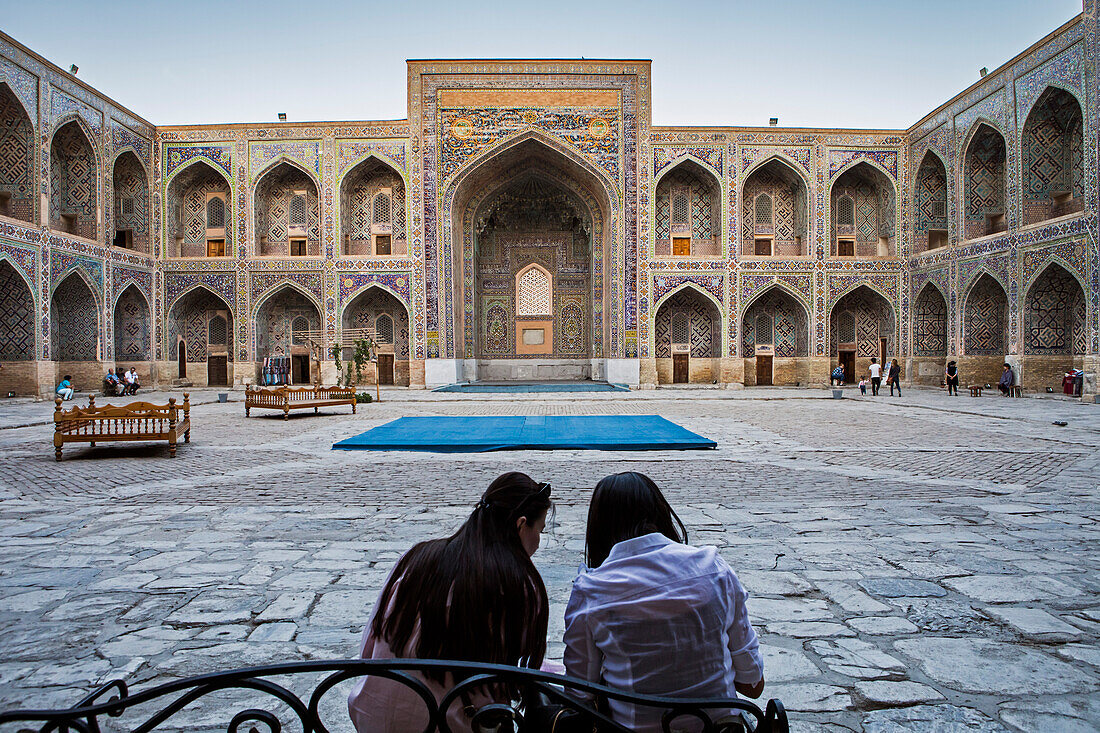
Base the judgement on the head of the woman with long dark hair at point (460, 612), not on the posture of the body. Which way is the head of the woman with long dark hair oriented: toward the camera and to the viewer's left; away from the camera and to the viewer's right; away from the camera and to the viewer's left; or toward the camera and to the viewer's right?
away from the camera and to the viewer's right

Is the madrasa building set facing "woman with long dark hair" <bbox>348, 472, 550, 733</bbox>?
yes

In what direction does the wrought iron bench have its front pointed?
away from the camera

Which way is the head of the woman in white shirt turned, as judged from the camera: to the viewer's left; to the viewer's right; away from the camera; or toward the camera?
away from the camera

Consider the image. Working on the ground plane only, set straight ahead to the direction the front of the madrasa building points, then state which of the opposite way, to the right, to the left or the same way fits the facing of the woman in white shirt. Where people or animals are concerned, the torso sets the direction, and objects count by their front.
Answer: the opposite way

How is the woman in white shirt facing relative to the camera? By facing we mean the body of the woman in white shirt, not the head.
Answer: away from the camera

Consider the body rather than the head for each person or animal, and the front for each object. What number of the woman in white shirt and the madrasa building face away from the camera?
1

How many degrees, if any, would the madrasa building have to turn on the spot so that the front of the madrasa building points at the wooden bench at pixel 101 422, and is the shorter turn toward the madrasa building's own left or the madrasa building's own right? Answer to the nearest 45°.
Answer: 0° — it already faces it
